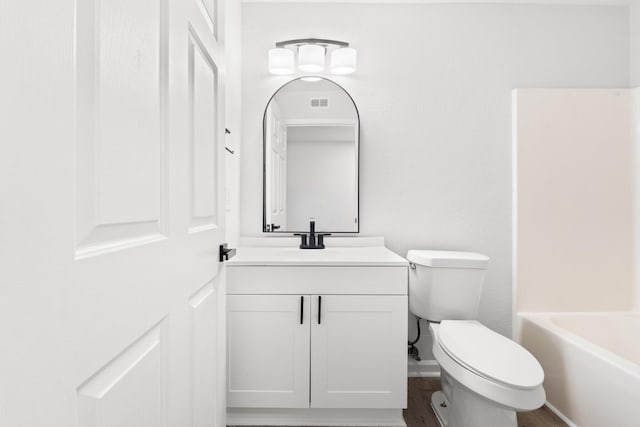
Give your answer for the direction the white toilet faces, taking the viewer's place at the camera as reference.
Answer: facing the viewer and to the right of the viewer

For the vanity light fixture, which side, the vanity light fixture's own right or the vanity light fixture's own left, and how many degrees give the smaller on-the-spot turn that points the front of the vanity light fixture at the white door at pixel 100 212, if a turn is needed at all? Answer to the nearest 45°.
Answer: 0° — it already faces it

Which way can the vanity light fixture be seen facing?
toward the camera

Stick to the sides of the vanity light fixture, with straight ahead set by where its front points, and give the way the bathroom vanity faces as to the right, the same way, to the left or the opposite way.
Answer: the same way

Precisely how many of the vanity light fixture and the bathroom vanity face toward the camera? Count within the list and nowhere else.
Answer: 2

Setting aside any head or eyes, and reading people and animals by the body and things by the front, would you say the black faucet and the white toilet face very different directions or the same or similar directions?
same or similar directions

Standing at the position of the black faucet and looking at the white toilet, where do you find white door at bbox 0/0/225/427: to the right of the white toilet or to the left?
right

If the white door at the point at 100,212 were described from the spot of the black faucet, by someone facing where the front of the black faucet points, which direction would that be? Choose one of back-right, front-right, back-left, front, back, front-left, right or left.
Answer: front

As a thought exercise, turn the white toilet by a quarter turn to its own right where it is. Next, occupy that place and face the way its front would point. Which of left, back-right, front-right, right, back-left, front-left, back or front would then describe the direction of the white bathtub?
back

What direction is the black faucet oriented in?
toward the camera

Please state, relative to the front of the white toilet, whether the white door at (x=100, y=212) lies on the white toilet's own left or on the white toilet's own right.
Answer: on the white toilet's own right

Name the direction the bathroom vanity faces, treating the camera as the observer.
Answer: facing the viewer

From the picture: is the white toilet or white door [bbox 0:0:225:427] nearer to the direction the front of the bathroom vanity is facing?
the white door

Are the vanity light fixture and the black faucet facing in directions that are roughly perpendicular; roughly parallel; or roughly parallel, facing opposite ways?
roughly parallel
